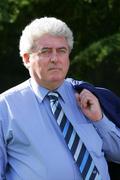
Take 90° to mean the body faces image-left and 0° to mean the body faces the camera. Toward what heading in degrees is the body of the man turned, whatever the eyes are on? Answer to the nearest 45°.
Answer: approximately 315°
